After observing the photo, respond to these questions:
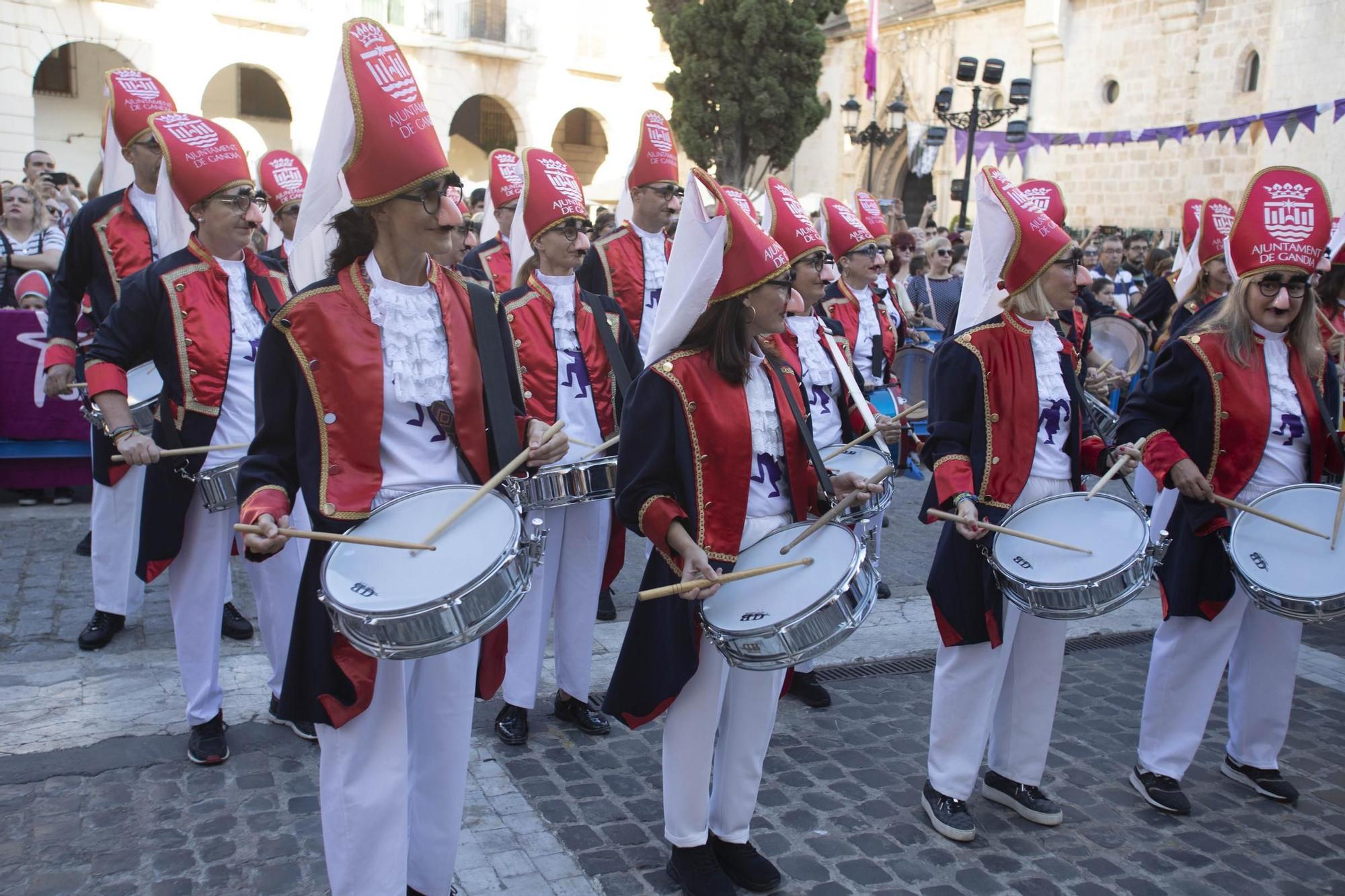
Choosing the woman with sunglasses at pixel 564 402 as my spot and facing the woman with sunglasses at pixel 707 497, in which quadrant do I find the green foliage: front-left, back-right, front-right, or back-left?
back-left

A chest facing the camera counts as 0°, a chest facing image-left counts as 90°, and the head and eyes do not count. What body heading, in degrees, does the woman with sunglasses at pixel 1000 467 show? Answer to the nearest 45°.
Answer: approximately 315°

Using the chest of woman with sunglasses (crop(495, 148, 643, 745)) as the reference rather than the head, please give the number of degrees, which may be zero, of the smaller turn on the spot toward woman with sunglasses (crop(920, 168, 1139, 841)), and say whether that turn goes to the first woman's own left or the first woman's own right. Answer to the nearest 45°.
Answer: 0° — they already face them

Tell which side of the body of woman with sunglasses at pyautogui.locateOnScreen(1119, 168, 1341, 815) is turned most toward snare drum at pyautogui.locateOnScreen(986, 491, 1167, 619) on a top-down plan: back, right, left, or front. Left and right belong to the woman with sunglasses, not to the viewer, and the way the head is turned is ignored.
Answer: right

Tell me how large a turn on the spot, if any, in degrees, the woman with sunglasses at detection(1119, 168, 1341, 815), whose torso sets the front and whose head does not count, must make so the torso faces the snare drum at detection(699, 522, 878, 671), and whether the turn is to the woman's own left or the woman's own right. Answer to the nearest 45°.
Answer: approximately 90° to the woman's own right

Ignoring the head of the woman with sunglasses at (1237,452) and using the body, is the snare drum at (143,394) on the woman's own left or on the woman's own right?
on the woman's own right
